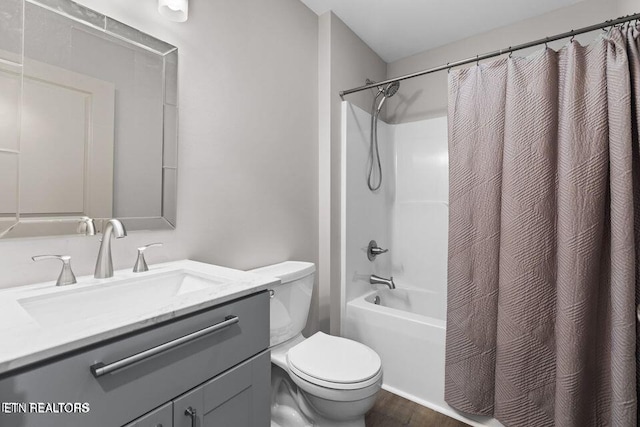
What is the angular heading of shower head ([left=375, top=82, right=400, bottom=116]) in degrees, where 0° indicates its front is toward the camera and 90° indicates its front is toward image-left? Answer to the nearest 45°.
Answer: approximately 315°

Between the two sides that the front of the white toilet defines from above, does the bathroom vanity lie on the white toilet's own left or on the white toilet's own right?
on the white toilet's own right

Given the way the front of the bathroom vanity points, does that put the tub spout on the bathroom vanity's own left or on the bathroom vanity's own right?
on the bathroom vanity's own left

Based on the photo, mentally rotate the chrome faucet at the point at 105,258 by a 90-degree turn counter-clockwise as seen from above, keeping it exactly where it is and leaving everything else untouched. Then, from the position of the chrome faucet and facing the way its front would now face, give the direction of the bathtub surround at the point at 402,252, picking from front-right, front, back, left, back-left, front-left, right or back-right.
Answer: front-right

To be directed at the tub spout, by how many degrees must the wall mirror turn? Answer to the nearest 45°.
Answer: approximately 45° to its left

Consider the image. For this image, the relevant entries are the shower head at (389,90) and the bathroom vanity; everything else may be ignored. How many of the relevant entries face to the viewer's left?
0

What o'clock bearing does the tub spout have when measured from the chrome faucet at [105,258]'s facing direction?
The tub spout is roughly at 10 o'clock from the chrome faucet.

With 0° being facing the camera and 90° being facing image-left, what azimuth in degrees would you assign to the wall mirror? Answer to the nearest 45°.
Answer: approximately 315°

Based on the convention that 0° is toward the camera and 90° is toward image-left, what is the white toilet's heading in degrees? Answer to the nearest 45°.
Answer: approximately 315°

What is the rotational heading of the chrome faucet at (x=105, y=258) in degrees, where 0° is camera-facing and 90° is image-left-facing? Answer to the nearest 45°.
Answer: approximately 315°
